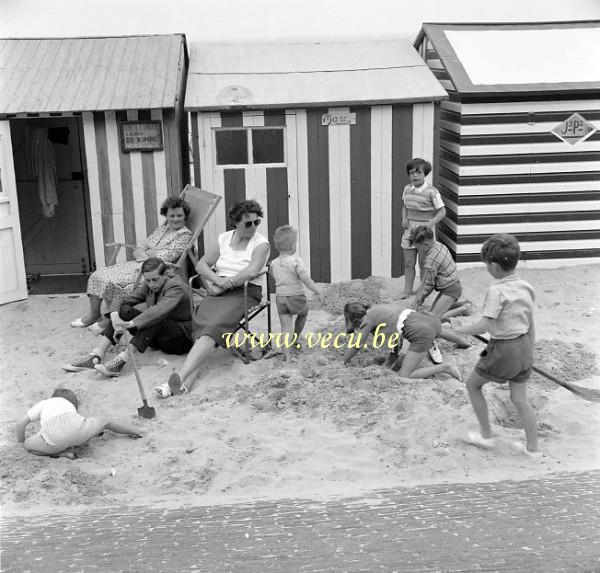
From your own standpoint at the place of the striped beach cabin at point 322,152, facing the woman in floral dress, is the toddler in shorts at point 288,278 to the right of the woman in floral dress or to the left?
left

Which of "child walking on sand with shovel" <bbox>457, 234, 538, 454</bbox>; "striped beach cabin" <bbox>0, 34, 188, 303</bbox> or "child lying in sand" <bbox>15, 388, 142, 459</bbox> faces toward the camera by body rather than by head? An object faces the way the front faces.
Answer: the striped beach cabin

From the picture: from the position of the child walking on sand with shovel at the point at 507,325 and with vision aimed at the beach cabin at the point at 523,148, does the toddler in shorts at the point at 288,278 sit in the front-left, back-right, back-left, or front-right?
front-left

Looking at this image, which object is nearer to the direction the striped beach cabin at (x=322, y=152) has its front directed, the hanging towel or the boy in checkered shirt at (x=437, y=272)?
the boy in checkered shirt

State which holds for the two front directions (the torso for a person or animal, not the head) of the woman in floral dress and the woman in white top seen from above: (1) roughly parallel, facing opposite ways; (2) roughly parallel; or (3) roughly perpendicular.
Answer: roughly parallel

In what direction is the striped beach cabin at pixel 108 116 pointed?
toward the camera

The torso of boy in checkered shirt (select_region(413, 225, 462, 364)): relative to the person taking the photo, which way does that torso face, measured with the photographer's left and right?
facing to the left of the viewer

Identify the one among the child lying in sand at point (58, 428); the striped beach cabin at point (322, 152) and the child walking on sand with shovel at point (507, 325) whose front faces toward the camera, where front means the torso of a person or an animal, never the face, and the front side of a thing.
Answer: the striped beach cabin

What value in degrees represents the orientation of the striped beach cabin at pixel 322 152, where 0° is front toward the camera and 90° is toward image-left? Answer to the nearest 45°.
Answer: approximately 0°

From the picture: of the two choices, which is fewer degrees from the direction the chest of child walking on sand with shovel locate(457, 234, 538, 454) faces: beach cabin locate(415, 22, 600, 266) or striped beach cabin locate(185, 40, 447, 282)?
the striped beach cabin

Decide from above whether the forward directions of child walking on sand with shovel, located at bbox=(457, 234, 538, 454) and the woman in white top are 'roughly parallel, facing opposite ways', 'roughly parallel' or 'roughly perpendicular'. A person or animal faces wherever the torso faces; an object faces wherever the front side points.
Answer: roughly perpendicular

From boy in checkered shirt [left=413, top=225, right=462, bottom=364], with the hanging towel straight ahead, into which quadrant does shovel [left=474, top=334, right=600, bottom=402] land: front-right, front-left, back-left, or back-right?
back-left

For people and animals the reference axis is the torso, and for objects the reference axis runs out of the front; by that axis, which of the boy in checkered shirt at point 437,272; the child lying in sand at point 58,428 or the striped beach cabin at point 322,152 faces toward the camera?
the striped beach cabin

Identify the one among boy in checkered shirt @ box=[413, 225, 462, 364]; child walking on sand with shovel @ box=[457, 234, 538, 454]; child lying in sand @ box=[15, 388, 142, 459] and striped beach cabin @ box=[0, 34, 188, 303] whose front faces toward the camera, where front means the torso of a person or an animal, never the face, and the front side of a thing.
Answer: the striped beach cabin

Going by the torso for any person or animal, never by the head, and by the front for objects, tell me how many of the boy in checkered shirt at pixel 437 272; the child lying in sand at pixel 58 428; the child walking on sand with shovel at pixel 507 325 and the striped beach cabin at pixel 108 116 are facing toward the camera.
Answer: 1

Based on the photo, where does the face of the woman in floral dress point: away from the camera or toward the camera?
toward the camera
